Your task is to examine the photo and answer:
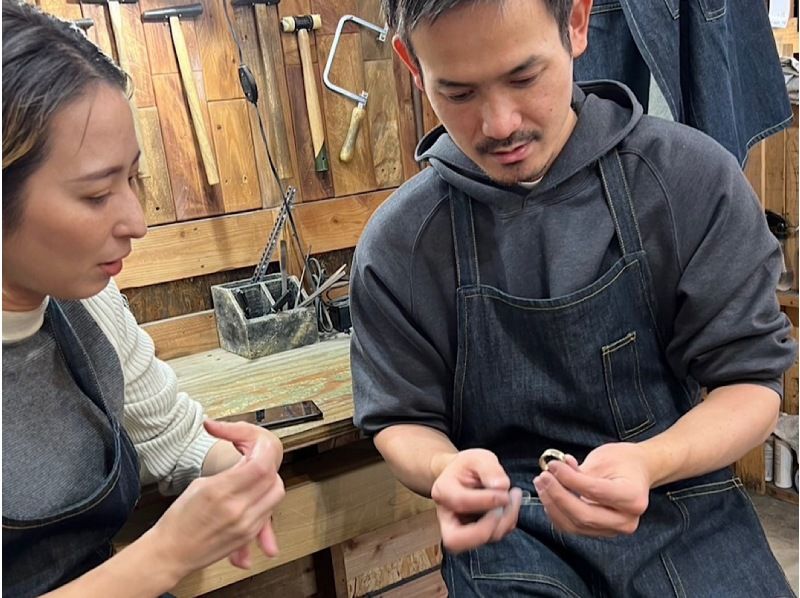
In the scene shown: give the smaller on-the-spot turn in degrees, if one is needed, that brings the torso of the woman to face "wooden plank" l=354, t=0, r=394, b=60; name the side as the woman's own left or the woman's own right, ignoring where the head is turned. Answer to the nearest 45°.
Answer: approximately 90° to the woman's own left

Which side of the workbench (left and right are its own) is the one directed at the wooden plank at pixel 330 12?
back

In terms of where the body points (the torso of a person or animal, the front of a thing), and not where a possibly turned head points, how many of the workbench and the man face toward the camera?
2

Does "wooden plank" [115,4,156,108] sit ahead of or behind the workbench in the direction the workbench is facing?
behind

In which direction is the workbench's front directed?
toward the camera

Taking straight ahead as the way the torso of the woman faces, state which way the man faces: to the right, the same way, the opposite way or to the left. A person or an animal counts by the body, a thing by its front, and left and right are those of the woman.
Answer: to the right

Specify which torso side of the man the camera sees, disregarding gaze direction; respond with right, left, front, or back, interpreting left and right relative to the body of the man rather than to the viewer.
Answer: front

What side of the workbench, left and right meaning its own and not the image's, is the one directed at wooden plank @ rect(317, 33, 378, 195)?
back

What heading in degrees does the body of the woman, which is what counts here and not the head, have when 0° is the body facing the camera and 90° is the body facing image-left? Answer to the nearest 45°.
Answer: approximately 315°

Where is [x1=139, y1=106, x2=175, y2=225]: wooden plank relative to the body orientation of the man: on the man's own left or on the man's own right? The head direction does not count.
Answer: on the man's own right

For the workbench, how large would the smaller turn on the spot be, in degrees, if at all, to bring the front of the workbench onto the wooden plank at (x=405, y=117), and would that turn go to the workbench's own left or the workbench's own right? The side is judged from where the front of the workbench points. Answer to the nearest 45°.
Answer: approximately 135° to the workbench's own left

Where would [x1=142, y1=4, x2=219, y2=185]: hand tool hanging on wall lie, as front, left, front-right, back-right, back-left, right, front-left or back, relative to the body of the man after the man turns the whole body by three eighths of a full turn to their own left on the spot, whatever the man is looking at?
left

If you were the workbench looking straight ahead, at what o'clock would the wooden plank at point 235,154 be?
The wooden plank is roughly at 6 o'clock from the workbench.
